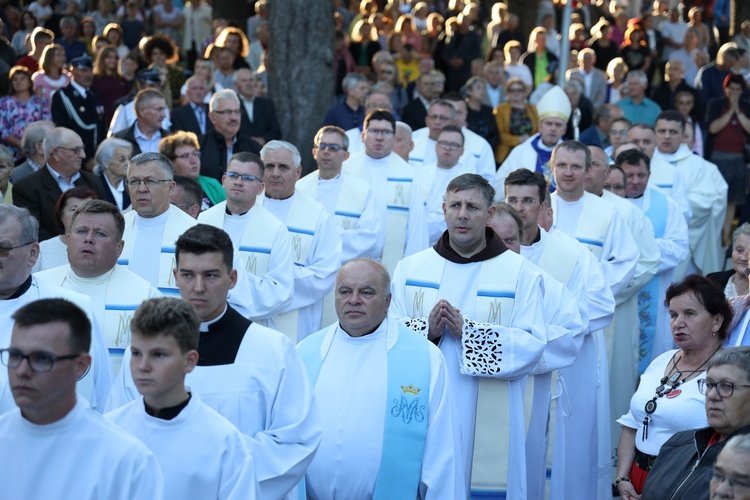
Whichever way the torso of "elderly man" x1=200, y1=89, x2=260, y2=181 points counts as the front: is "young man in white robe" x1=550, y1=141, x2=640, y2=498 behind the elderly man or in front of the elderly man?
in front

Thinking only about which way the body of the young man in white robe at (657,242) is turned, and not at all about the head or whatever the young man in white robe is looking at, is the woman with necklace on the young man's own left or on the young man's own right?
on the young man's own left

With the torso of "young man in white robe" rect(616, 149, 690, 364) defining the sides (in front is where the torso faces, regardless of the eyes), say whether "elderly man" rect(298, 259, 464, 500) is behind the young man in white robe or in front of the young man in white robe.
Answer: in front

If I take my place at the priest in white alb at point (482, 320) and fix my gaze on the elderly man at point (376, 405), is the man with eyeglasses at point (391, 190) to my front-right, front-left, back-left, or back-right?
back-right

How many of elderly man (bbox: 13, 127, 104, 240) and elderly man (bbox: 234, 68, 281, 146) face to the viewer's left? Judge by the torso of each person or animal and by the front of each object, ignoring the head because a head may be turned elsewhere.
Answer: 0

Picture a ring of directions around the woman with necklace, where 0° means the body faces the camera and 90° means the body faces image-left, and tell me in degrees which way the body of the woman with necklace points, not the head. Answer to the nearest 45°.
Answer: approximately 45°

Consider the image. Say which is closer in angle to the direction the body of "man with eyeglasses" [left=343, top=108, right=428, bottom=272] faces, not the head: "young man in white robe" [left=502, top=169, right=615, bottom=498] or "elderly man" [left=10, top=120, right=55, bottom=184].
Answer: the young man in white robe

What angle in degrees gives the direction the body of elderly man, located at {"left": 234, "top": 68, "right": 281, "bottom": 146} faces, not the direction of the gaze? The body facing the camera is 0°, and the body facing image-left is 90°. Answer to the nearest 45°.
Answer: approximately 315°
